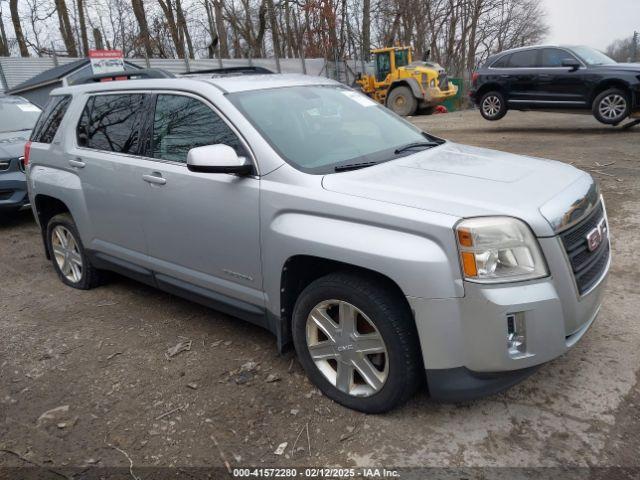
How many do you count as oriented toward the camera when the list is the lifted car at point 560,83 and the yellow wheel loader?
0

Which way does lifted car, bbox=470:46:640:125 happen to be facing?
to the viewer's right

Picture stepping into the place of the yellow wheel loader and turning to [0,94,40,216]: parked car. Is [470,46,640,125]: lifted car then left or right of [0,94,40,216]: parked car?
left

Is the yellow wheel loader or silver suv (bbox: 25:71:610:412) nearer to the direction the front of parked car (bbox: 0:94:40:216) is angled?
the silver suv

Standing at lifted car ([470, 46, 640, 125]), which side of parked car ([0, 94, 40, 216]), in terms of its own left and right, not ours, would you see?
left

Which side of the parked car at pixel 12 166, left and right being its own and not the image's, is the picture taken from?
front

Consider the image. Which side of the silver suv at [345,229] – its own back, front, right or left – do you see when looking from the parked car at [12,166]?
back

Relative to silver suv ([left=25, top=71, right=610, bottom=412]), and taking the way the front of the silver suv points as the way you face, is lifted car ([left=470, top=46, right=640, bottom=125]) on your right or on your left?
on your left

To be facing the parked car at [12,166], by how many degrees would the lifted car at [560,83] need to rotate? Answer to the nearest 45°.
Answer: approximately 135° to its right

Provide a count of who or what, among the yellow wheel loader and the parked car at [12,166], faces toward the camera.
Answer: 1

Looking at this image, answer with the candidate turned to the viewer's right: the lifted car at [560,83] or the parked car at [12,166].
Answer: the lifted car at [560,83]

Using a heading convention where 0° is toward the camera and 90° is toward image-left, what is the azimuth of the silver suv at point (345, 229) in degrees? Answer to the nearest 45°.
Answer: approximately 315°

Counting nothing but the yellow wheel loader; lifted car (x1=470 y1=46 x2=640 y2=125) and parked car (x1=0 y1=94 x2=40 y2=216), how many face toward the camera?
1
